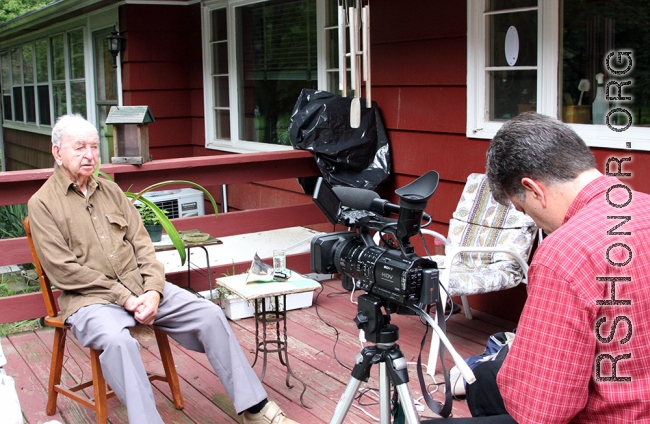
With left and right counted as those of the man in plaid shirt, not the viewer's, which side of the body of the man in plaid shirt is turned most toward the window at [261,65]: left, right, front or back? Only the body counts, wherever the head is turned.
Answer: front

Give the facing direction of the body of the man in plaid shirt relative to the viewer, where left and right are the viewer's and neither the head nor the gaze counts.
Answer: facing away from the viewer and to the left of the viewer

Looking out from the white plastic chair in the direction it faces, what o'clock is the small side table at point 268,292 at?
The small side table is roughly at 12 o'clock from the white plastic chair.

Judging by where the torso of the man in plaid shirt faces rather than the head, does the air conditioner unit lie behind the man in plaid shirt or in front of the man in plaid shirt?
in front

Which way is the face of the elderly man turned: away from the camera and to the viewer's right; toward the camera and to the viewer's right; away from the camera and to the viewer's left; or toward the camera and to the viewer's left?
toward the camera and to the viewer's right

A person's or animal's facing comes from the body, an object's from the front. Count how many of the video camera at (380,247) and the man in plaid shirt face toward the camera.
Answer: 0

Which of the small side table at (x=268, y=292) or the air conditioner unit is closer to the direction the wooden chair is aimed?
the small side table

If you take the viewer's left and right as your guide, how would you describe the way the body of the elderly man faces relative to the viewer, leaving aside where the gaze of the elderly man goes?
facing the viewer and to the right of the viewer

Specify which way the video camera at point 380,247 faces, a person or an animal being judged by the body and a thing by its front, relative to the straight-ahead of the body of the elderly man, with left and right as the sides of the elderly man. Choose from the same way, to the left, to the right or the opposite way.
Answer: the opposite way

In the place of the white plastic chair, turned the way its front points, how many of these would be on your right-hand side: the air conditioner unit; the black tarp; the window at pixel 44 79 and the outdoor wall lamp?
4

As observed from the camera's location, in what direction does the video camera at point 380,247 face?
facing away from the viewer and to the left of the viewer

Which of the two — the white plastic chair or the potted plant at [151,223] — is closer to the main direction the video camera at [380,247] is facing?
the potted plant

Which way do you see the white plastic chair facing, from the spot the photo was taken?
facing the viewer and to the left of the viewer

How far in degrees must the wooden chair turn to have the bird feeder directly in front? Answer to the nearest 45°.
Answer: approximately 135° to its left
